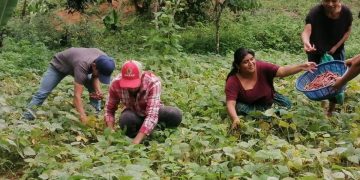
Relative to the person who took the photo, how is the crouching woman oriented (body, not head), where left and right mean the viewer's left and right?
facing the viewer and to the right of the viewer

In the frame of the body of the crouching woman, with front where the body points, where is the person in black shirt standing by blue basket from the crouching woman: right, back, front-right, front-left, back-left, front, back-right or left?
left

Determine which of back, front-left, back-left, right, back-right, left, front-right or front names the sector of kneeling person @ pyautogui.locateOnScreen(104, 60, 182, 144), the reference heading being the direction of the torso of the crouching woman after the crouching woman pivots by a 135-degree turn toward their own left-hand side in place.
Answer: back-left

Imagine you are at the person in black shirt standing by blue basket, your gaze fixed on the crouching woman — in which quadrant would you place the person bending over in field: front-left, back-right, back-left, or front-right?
front-right

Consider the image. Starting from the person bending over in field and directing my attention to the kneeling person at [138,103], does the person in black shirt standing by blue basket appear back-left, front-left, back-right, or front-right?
front-left

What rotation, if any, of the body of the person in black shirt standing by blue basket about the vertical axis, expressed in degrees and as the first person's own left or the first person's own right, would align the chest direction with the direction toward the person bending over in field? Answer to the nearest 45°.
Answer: approximately 45° to the first person's own right

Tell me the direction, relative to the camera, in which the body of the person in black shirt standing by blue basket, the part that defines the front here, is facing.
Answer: toward the camera

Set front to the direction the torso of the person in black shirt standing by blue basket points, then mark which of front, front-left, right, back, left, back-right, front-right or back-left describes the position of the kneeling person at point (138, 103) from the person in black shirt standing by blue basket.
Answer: front-right

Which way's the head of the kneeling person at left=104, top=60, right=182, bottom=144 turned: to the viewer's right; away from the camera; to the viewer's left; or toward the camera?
toward the camera

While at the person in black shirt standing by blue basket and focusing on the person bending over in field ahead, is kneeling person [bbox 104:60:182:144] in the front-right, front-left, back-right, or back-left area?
front-left

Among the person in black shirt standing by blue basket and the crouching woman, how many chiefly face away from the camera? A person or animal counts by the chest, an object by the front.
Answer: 0
